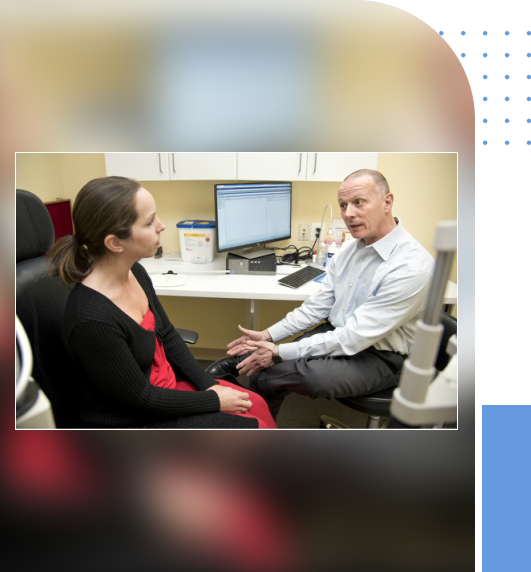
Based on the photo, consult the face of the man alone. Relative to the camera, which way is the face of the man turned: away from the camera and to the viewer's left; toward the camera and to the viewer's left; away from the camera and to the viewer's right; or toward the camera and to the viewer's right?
toward the camera and to the viewer's left

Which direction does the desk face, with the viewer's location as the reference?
facing the viewer

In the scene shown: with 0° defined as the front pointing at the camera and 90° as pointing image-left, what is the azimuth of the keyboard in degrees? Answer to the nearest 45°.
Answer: approximately 315°

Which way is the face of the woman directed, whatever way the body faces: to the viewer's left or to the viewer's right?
to the viewer's right

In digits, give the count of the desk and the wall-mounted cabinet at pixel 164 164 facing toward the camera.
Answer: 2

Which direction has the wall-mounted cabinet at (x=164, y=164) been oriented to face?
toward the camera

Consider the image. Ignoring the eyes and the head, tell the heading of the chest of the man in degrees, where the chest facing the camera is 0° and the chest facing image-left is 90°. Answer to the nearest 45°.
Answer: approximately 45°

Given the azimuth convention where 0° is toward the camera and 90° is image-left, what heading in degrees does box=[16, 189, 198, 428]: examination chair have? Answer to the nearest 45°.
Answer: approximately 315°
